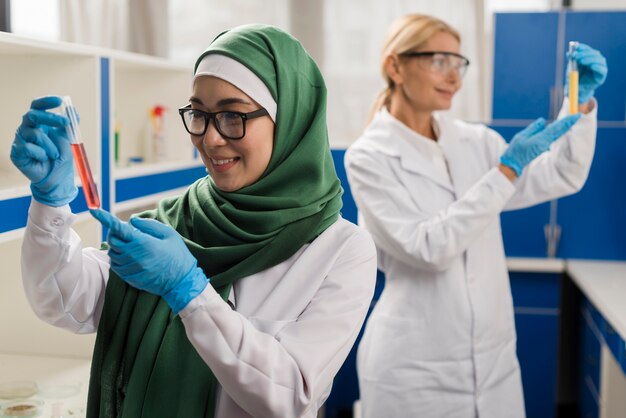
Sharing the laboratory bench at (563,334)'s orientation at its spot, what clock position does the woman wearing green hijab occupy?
The woman wearing green hijab is roughly at 11 o'clock from the laboratory bench.

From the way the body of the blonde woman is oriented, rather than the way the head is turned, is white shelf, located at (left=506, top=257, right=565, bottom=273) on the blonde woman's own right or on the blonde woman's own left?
on the blonde woman's own left

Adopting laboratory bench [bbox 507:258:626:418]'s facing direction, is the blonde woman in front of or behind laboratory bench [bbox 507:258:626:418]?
in front

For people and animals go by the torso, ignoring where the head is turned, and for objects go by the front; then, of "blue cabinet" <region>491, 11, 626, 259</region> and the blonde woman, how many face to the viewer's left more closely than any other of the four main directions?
0

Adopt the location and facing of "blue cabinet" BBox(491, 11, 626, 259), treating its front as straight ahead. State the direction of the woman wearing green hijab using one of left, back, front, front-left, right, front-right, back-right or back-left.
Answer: front

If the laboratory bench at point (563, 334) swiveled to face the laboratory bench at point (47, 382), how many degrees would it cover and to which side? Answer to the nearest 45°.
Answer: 0° — it already faces it

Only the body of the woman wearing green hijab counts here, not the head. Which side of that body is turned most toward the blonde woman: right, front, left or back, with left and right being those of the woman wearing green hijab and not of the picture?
back

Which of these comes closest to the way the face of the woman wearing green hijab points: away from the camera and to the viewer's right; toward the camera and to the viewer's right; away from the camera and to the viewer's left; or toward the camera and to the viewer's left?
toward the camera and to the viewer's left

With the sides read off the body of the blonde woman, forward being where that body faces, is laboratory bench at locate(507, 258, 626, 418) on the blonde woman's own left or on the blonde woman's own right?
on the blonde woman's own left

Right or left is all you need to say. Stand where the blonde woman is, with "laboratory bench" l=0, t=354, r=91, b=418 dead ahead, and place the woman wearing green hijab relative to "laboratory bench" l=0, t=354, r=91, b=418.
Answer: left

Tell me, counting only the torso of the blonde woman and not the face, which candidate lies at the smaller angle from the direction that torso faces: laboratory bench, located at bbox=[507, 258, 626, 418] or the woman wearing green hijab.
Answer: the woman wearing green hijab
